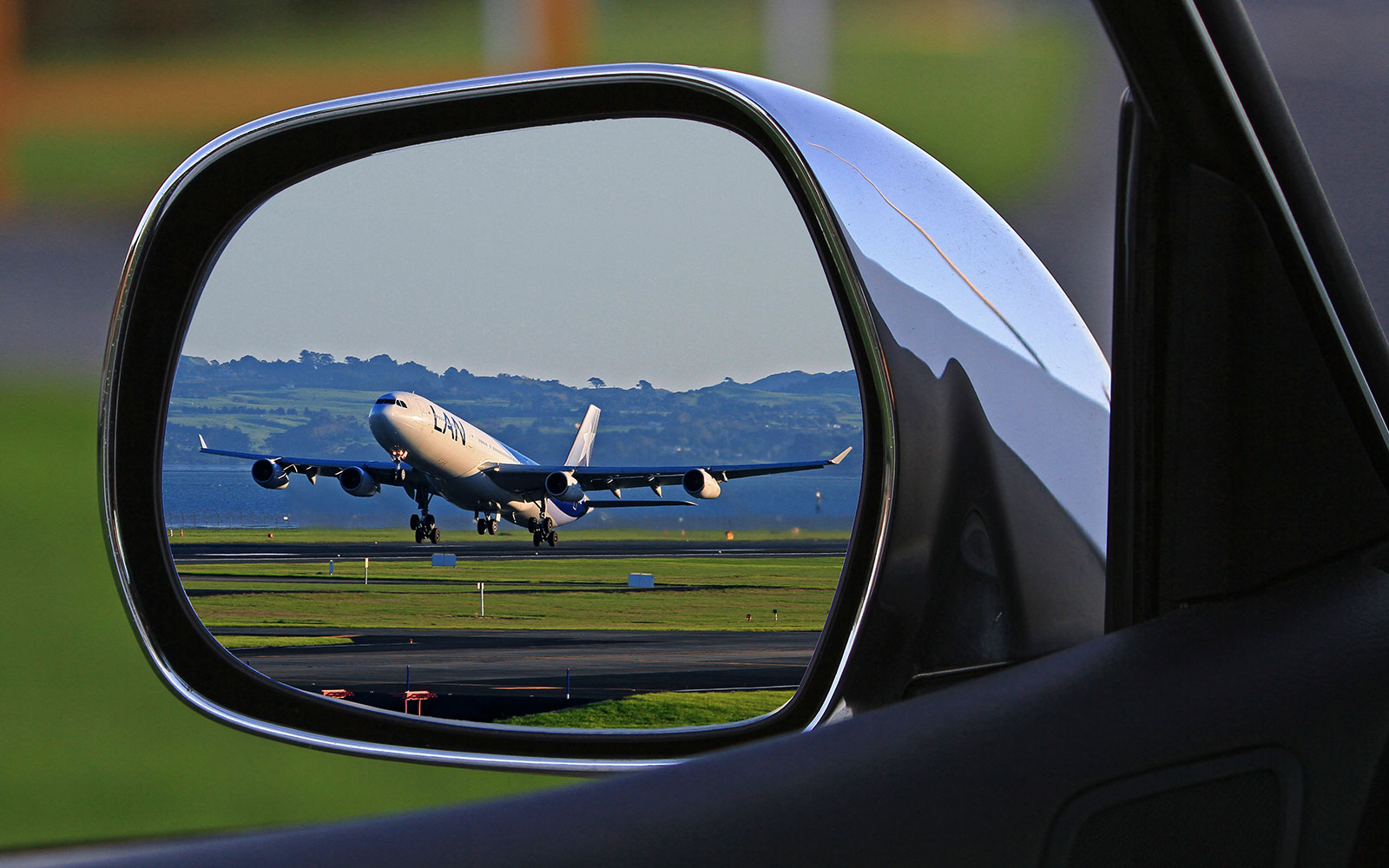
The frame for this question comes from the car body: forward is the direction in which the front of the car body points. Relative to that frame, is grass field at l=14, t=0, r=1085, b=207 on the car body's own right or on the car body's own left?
on the car body's own left

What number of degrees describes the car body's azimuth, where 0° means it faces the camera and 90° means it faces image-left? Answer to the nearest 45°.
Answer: approximately 225°

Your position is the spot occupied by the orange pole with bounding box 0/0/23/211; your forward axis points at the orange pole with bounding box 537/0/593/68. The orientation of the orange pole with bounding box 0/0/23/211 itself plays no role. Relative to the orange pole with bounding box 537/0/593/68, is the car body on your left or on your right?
right

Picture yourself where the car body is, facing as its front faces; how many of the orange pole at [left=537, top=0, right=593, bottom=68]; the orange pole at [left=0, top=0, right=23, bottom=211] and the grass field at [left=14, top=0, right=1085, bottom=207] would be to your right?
0

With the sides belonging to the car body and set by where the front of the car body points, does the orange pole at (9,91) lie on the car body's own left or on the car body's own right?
on the car body's own left

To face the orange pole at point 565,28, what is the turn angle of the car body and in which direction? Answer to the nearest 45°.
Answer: approximately 45° to its left
